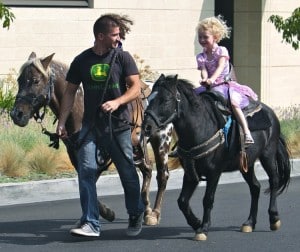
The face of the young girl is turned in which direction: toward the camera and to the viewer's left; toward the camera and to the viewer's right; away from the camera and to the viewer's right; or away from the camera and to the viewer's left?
toward the camera and to the viewer's left

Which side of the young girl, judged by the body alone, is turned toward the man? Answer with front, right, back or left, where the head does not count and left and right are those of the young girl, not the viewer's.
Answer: front

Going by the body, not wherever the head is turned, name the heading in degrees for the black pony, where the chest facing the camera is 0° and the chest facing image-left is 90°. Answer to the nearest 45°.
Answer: approximately 45°

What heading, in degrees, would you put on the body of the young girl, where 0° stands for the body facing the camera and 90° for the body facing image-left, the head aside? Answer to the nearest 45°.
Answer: approximately 45°
